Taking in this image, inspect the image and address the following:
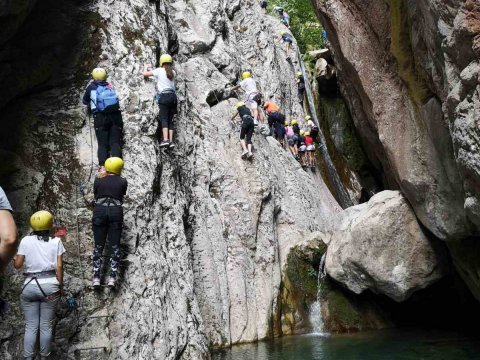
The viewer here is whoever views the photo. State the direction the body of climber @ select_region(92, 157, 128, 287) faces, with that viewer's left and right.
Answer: facing away from the viewer

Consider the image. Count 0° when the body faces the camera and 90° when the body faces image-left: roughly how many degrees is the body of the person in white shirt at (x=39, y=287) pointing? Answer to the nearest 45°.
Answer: approximately 180°

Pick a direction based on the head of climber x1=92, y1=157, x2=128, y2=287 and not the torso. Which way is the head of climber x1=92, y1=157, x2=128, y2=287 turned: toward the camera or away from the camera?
away from the camera

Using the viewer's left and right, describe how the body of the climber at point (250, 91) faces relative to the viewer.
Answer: facing away from the viewer and to the left of the viewer

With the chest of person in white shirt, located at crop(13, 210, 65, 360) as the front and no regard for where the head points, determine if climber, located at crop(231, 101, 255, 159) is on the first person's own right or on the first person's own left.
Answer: on the first person's own right

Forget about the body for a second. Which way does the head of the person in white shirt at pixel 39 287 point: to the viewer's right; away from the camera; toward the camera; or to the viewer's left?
away from the camera

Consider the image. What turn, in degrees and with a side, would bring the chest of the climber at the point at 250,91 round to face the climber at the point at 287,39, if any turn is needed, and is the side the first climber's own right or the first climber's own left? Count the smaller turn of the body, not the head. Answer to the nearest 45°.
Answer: approximately 45° to the first climber's own right

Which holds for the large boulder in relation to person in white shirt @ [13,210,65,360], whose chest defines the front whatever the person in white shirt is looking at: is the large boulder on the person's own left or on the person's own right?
on the person's own right
